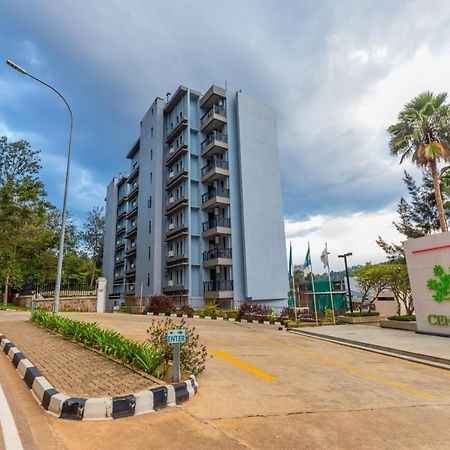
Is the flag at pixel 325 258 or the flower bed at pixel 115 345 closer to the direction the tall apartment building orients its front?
the flower bed

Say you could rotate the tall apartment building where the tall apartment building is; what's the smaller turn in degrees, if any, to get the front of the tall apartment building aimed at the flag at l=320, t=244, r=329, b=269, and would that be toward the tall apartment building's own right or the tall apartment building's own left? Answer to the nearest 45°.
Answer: approximately 90° to the tall apartment building's own left

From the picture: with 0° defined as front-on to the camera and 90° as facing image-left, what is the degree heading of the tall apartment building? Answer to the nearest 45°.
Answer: approximately 45°

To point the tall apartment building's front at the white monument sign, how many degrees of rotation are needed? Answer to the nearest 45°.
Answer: approximately 90° to its left

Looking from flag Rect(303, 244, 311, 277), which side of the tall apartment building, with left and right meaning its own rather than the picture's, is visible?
left

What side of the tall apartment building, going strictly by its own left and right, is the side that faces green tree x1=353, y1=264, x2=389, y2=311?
left

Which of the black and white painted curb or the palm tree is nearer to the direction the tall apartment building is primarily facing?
the black and white painted curb

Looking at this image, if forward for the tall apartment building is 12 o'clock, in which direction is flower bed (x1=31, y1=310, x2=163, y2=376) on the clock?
The flower bed is roughly at 11 o'clock from the tall apartment building.

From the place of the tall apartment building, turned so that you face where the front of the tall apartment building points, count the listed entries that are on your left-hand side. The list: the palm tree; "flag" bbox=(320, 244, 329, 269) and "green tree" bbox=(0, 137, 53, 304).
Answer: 2

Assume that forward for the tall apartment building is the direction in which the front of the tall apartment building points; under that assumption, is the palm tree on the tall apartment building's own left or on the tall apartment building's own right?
on the tall apartment building's own left

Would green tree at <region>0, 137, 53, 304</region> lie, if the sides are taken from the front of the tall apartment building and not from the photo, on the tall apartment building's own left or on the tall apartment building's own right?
on the tall apartment building's own right

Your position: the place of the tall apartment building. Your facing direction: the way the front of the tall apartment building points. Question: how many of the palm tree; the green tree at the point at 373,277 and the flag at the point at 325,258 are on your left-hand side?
3
